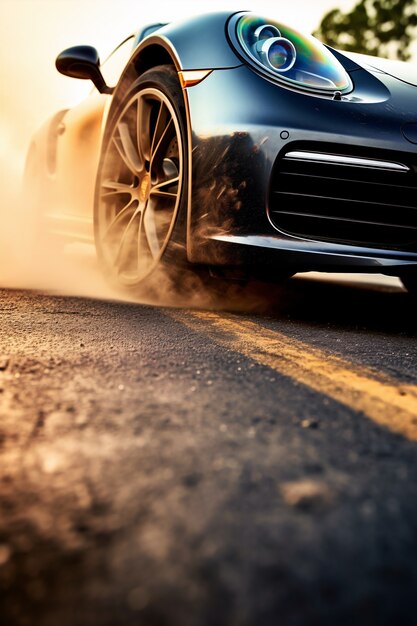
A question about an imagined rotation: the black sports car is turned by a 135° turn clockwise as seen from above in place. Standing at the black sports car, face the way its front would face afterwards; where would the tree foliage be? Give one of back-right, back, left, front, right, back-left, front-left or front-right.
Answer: right

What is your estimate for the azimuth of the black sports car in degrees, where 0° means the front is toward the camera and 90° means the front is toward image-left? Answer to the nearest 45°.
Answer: approximately 315°
